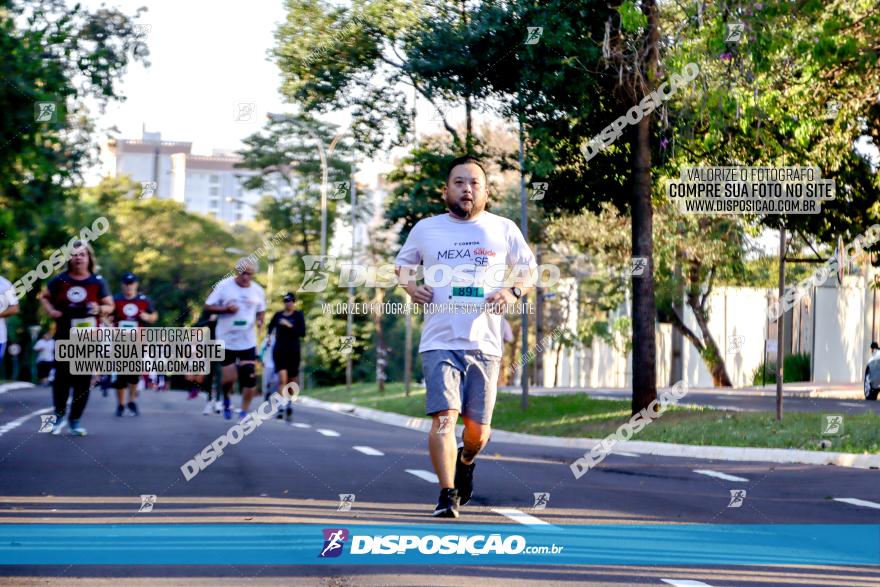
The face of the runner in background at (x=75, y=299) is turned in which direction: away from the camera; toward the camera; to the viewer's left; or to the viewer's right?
toward the camera

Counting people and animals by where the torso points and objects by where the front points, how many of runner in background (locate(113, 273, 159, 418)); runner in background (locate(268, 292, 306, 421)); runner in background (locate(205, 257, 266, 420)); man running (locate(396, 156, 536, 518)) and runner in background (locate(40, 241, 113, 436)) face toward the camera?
5

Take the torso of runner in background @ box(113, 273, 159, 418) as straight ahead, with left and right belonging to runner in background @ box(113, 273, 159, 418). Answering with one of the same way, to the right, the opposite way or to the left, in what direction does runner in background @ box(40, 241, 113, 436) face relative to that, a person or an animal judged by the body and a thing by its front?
the same way

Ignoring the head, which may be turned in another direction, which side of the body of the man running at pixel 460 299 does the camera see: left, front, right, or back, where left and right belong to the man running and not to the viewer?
front

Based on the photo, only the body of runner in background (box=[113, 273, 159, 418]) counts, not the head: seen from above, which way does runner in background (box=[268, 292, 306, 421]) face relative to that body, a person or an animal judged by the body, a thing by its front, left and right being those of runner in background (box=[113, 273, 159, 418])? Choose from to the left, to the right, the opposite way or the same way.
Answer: the same way

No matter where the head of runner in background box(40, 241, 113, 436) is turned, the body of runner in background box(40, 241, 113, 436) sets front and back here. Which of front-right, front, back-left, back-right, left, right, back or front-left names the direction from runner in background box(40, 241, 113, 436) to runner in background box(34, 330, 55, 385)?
back

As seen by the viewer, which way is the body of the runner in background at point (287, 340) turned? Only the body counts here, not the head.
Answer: toward the camera

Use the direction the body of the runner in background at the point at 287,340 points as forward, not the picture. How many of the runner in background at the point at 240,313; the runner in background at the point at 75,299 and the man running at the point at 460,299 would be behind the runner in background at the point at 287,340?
0

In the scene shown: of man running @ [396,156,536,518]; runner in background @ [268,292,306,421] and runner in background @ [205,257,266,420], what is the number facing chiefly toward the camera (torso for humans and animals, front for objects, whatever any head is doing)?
3

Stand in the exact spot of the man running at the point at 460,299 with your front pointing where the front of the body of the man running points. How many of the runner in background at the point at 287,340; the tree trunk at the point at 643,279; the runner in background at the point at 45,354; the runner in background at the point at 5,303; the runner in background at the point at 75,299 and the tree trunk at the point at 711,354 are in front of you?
0

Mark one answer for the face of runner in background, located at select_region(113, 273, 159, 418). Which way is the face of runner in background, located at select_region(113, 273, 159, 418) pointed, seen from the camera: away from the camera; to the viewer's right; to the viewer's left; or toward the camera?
toward the camera

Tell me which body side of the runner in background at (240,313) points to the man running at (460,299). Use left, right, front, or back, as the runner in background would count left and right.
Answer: front

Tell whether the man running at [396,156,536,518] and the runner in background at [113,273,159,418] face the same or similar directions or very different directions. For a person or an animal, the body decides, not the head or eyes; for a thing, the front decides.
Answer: same or similar directions

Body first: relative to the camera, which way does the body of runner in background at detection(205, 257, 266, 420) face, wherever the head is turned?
toward the camera

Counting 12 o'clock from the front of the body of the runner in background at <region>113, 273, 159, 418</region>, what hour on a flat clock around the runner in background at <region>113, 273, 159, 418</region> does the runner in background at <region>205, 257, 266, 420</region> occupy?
the runner in background at <region>205, 257, 266, 420</region> is roughly at 10 o'clock from the runner in background at <region>113, 273, 159, 418</region>.
